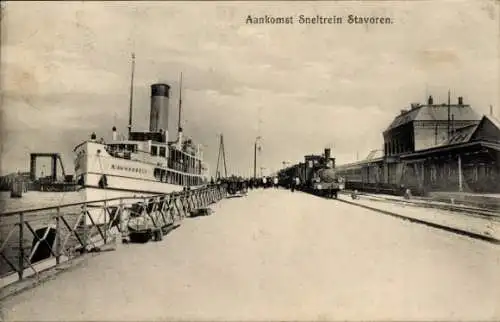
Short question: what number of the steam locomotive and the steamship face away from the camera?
0

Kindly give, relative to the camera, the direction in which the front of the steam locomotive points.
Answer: facing the viewer and to the right of the viewer

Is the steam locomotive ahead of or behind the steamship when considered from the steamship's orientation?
behind

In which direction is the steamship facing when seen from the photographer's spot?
facing the viewer and to the left of the viewer

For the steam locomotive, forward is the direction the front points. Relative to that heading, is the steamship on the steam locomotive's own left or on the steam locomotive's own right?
on the steam locomotive's own right

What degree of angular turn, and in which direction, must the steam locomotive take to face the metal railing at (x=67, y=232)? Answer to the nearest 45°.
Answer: approximately 45° to its right

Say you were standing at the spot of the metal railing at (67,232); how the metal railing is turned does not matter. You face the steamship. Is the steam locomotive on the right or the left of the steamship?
right

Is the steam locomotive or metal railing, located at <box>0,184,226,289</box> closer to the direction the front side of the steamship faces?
the metal railing
